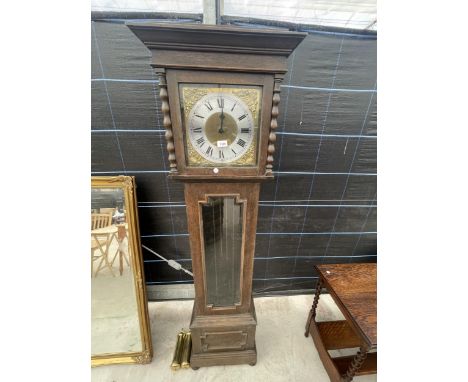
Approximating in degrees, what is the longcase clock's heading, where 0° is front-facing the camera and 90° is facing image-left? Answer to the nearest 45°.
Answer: approximately 0°

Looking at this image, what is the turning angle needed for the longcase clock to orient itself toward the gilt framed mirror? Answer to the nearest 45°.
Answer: approximately 135° to its right

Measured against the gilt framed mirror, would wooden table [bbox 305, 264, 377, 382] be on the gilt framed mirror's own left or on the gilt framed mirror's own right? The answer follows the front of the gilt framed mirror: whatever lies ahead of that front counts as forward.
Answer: on the gilt framed mirror's own left

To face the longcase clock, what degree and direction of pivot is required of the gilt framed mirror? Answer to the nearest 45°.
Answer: approximately 45° to its left

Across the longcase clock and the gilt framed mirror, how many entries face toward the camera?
2

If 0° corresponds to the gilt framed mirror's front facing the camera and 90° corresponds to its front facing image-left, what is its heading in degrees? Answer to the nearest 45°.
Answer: approximately 0°
